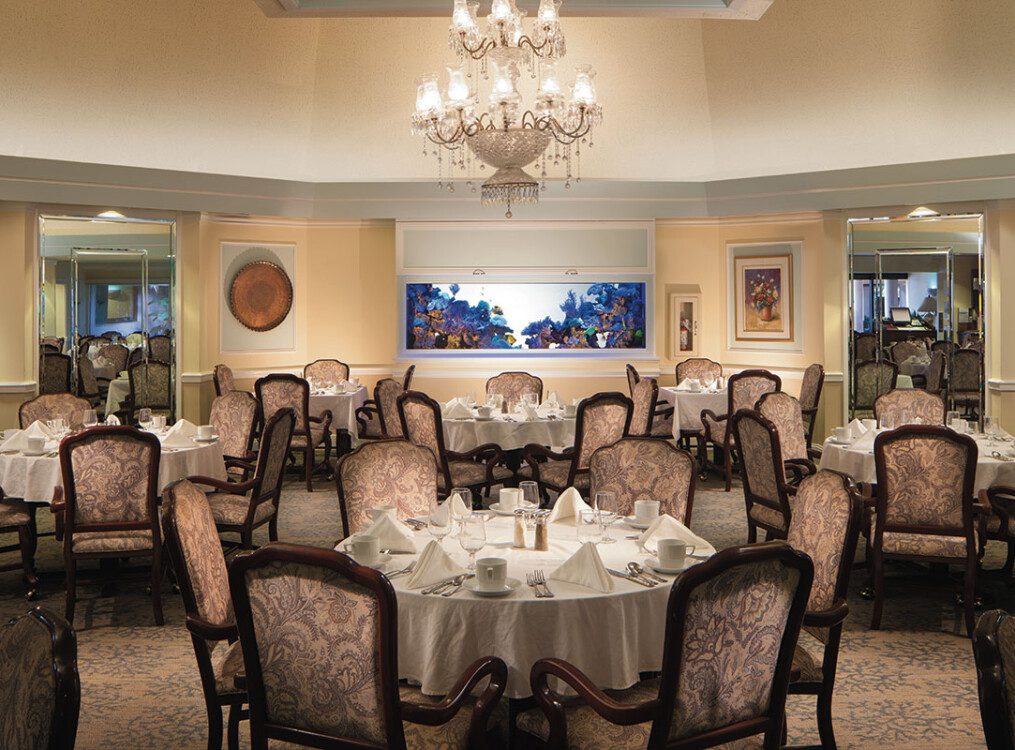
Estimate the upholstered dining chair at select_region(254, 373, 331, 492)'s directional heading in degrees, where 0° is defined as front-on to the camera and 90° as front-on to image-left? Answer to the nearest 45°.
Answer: approximately 225°

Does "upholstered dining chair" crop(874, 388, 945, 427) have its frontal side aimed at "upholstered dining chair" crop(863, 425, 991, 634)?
yes

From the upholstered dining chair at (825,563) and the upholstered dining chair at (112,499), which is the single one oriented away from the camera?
the upholstered dining chair at (112,499)

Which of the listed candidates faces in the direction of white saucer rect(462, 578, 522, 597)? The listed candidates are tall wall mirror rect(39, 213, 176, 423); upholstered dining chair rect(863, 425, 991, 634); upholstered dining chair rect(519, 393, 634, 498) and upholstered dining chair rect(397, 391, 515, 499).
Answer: the tall wall mirror

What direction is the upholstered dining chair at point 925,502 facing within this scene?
away from the camera

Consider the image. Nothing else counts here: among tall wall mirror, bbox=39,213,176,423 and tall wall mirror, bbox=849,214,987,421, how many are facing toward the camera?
2

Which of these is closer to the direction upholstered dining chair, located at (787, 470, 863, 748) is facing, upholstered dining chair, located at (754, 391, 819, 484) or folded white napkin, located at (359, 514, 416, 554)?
the folded white napkin

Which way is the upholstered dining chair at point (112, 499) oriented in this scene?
away from the camera

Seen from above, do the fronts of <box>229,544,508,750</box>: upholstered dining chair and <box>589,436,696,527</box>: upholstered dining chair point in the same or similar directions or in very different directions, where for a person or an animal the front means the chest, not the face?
very different directions

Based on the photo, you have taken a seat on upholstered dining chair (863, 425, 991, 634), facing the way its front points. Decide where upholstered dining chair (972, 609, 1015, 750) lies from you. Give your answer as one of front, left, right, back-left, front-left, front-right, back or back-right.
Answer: back

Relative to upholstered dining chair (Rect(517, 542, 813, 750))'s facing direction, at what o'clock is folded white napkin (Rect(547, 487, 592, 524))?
The folded white napkin is roughly at 1 o'clock from the upholstered dining chair.

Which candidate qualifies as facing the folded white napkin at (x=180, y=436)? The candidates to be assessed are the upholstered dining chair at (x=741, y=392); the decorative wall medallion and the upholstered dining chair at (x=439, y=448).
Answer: the decorative wall medallion
